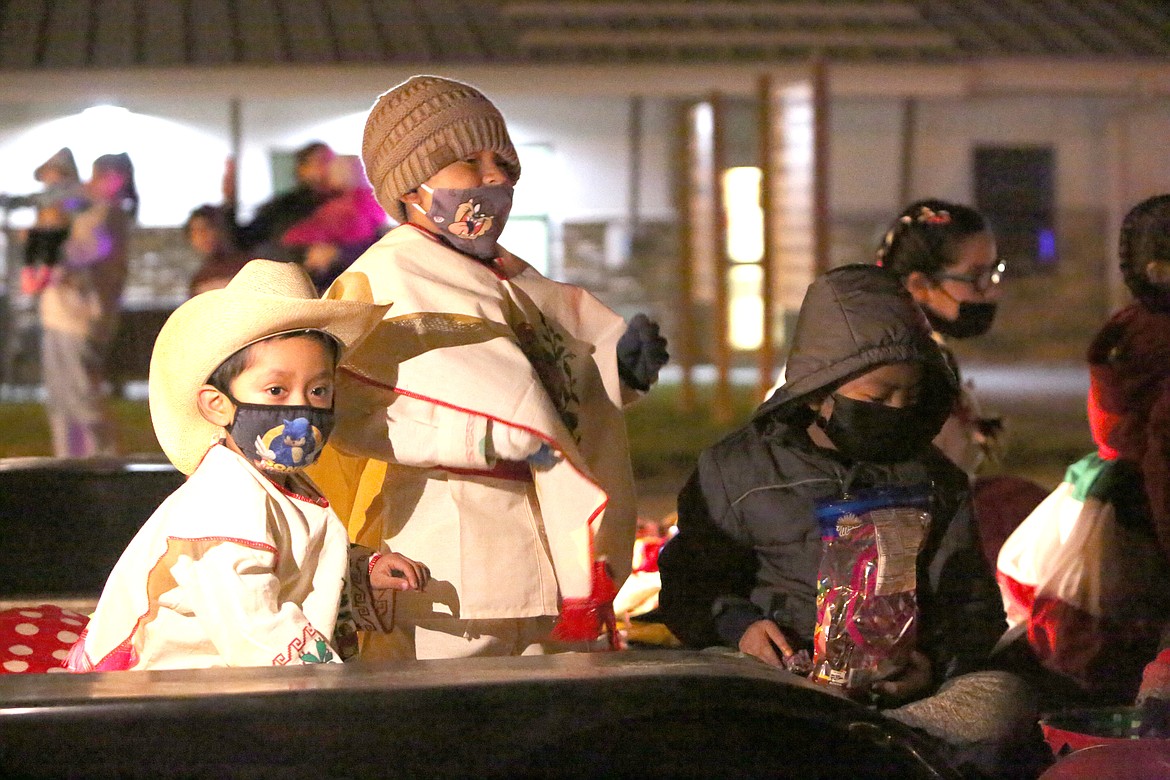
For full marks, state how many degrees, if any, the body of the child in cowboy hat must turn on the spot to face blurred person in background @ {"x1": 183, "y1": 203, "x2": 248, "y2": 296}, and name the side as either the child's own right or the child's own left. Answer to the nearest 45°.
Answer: approximately 135° to the child's own left

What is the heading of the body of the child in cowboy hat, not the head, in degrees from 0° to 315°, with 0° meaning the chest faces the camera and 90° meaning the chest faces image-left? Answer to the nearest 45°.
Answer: approximately 315°

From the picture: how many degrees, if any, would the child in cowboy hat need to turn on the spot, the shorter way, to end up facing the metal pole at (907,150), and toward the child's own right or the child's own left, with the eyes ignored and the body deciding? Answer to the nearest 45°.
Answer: approximately 90° to the child's own left
